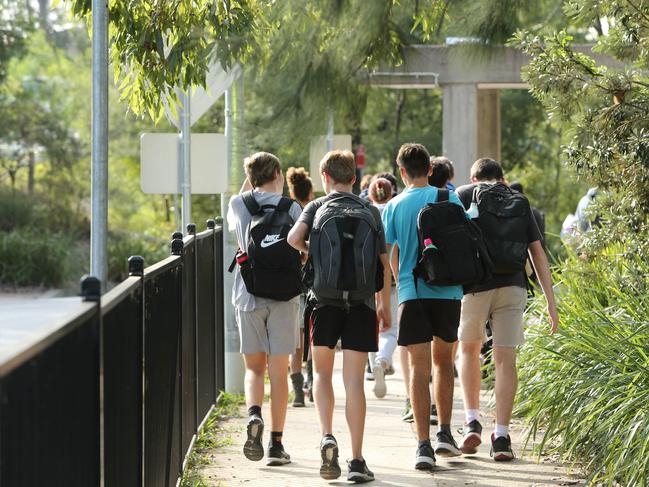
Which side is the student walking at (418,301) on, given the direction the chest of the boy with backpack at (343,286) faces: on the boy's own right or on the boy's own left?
on the boy's own right

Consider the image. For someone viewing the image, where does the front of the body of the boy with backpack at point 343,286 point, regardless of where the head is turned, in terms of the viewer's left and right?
facing away from the viewer

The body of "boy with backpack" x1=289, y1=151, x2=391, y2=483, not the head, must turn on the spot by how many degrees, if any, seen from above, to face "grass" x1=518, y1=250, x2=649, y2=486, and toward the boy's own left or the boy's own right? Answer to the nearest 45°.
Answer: approximately 90° to the boy's own right

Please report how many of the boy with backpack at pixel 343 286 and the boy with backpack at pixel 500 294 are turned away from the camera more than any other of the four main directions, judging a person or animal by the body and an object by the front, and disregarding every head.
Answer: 2

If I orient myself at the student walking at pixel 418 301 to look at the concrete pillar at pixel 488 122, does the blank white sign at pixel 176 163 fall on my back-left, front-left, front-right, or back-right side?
front-left

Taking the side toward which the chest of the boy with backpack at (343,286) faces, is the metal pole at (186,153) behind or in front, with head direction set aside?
in front

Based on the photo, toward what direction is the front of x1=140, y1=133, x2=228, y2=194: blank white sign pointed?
away from the camera

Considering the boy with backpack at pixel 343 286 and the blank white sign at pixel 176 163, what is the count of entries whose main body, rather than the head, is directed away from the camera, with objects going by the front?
2

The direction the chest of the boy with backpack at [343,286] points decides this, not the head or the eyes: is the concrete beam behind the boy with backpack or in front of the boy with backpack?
in front

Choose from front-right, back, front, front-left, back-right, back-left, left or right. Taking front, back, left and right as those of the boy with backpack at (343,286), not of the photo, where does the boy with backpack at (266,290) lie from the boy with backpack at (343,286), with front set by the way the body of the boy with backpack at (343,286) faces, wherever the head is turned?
front-left

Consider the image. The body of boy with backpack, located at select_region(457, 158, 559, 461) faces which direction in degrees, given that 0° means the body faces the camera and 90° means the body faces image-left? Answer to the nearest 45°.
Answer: approximately 180°

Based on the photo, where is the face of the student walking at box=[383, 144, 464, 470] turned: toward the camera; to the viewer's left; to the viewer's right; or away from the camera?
away from the camera
